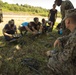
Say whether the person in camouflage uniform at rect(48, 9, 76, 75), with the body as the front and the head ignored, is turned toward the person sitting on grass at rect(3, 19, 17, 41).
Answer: yes

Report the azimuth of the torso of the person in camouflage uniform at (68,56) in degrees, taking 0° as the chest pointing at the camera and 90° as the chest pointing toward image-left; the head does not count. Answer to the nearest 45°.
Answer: approximately 90°
